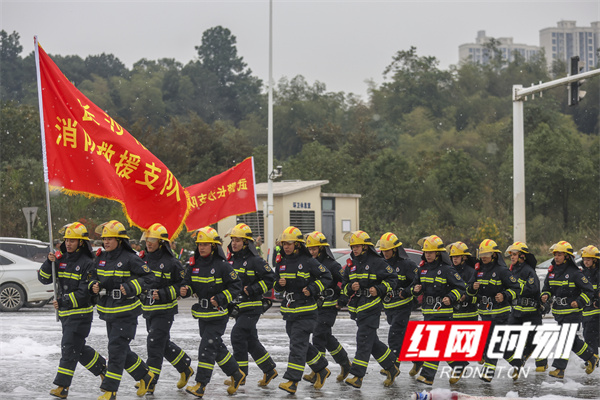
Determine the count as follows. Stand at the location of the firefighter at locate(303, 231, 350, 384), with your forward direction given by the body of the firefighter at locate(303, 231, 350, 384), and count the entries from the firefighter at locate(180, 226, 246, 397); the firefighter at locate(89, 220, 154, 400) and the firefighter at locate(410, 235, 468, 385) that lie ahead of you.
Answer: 2

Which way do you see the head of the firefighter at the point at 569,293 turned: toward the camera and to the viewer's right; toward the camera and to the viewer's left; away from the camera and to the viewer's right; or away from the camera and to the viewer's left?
toward the camera and to the viewer's left

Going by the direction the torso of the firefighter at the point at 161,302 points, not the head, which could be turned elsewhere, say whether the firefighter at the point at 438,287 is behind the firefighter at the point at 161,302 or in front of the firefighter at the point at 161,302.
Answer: behind

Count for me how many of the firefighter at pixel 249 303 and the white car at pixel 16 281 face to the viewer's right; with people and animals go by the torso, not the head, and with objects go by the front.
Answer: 0

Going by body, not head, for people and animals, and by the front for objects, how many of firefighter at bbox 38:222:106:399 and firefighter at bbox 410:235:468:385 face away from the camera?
0

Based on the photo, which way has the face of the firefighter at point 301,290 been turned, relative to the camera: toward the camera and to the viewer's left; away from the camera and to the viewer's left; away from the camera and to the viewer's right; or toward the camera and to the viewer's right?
toward the camera and to the viewer's left

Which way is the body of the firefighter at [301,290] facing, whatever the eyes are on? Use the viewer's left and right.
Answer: facing the viewer and to the left of the viewer

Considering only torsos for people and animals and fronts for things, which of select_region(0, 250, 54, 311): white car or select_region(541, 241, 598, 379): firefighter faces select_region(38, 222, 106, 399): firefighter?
select_region(541, 241, 598, 379): firefighter

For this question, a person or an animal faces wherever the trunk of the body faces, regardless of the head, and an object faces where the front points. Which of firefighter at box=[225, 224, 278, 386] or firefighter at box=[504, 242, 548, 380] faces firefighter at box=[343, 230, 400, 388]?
firefighter at box=[504, 242, 548, 380]

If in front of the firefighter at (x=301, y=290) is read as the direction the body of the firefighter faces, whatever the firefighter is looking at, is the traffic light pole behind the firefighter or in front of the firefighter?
behind

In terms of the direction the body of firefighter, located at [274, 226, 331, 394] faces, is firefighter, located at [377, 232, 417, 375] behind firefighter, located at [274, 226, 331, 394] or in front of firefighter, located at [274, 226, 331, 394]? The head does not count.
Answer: behind

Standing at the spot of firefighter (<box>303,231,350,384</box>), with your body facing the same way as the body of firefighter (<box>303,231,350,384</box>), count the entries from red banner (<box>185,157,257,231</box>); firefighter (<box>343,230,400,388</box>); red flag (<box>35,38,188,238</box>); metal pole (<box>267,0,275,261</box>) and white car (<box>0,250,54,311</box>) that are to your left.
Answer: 1
